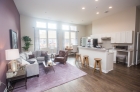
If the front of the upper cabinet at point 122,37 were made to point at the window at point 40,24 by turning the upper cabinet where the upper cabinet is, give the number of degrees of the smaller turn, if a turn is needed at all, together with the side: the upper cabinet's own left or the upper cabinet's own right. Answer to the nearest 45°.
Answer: approximately 45° to the upper cabinet's own right

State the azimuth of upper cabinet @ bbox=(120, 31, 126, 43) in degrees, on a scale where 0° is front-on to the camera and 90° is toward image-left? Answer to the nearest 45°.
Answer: approximately 45°

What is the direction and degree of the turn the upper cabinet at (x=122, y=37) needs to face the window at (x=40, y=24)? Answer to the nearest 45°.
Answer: approximately 45° to its right

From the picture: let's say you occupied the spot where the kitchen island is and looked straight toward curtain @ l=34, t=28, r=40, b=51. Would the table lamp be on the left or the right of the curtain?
left

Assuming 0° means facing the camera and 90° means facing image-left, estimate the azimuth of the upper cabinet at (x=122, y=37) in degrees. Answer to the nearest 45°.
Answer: approximately 45°
